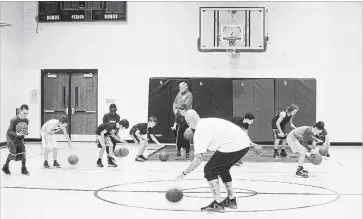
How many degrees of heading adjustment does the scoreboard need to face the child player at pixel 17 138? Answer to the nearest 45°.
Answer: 0° — it already faces them

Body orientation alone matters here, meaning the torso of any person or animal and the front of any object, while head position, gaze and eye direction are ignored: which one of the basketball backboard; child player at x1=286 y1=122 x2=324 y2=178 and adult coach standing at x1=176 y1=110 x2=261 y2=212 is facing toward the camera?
the basketball backboard

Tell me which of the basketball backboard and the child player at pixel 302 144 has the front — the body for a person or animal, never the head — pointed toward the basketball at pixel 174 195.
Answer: the basketball backboard

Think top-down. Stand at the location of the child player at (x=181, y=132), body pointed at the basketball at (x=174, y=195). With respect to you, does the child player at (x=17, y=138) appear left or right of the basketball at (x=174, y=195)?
right

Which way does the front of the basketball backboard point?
toward the camera

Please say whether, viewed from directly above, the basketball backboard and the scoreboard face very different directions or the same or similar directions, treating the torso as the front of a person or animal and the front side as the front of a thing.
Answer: same or similar directions

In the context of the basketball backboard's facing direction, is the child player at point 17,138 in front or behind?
in front

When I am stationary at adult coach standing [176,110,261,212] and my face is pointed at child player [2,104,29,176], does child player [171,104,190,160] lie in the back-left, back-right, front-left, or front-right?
front-right

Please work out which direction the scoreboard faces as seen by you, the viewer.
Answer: facing the viewer

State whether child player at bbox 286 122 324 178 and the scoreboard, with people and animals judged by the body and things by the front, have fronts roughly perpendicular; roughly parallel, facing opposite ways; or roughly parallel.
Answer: roughly perpendicular

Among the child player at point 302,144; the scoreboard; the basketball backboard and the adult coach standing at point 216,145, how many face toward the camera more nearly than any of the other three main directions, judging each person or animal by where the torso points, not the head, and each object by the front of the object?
2
